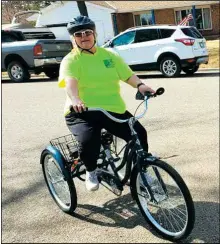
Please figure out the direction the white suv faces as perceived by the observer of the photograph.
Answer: facing away from the viewer and to the left of the viewer

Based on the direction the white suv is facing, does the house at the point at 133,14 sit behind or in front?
in front
